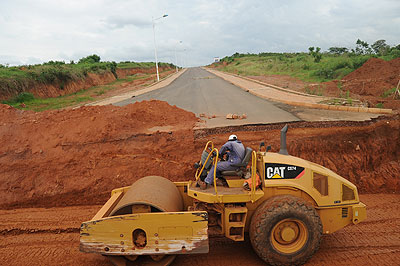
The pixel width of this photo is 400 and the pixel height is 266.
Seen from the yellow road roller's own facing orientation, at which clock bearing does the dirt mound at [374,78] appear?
The dirt mound is roughly at 4 o'clock from the yellow road roller.

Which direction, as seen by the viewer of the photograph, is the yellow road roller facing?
facing to the left of the viewer
